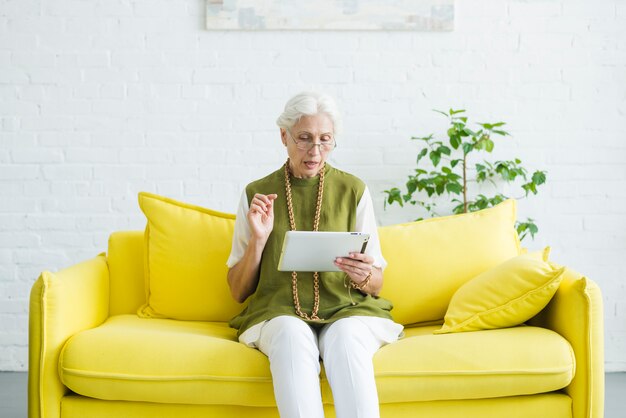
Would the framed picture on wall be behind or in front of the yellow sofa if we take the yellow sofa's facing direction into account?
behind

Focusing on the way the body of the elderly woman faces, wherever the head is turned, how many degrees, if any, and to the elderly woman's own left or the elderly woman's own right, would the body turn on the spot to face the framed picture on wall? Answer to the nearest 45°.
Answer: approximately 180°

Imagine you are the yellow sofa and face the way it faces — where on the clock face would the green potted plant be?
The green potted plant is roughly at 7 o'clock from the yellow sofa.
